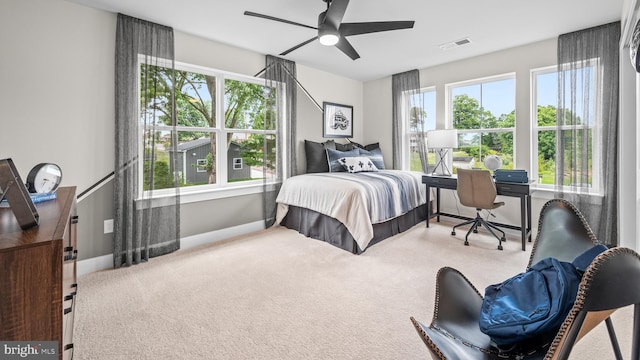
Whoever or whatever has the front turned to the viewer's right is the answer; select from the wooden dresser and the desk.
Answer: the wooden dresser

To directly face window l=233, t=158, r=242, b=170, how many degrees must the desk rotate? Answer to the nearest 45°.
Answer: approximately 45° to its right

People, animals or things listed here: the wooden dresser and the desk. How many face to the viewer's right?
1

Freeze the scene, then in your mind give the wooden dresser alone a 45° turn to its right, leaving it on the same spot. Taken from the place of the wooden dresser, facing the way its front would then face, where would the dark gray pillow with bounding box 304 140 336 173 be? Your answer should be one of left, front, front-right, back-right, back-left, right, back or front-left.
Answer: left

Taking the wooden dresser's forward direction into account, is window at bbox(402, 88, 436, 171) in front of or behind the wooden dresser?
in front

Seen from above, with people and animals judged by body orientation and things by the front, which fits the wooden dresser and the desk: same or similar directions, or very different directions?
very different directions

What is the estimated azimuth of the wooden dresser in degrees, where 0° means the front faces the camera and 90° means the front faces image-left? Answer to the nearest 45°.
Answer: approximately 270°

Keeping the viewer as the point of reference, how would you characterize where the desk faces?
facing the viewer and to the left of the viewer

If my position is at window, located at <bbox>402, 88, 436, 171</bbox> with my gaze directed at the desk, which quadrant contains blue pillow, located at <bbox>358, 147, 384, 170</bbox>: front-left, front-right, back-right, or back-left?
back-right
